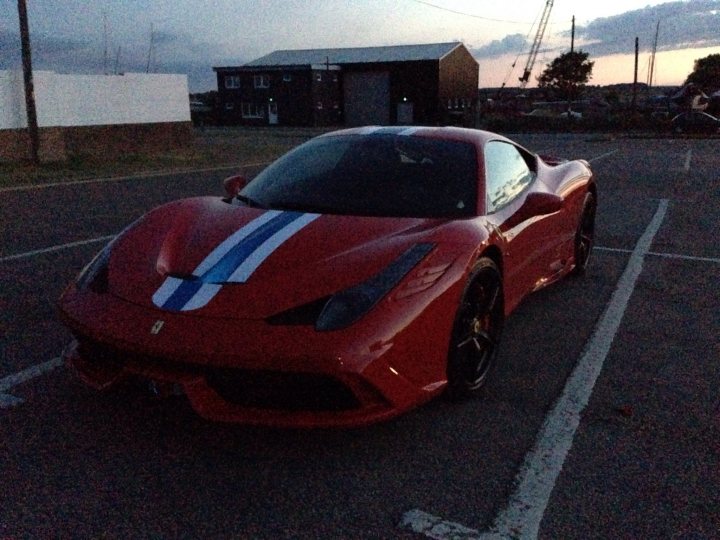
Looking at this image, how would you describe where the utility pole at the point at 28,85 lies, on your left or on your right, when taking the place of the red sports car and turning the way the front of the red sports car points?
on your right

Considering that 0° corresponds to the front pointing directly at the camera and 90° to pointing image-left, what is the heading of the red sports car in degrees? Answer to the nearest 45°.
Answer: approximately 45°

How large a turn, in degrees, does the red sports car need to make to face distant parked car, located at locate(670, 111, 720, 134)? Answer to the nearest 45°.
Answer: approximately 180°
